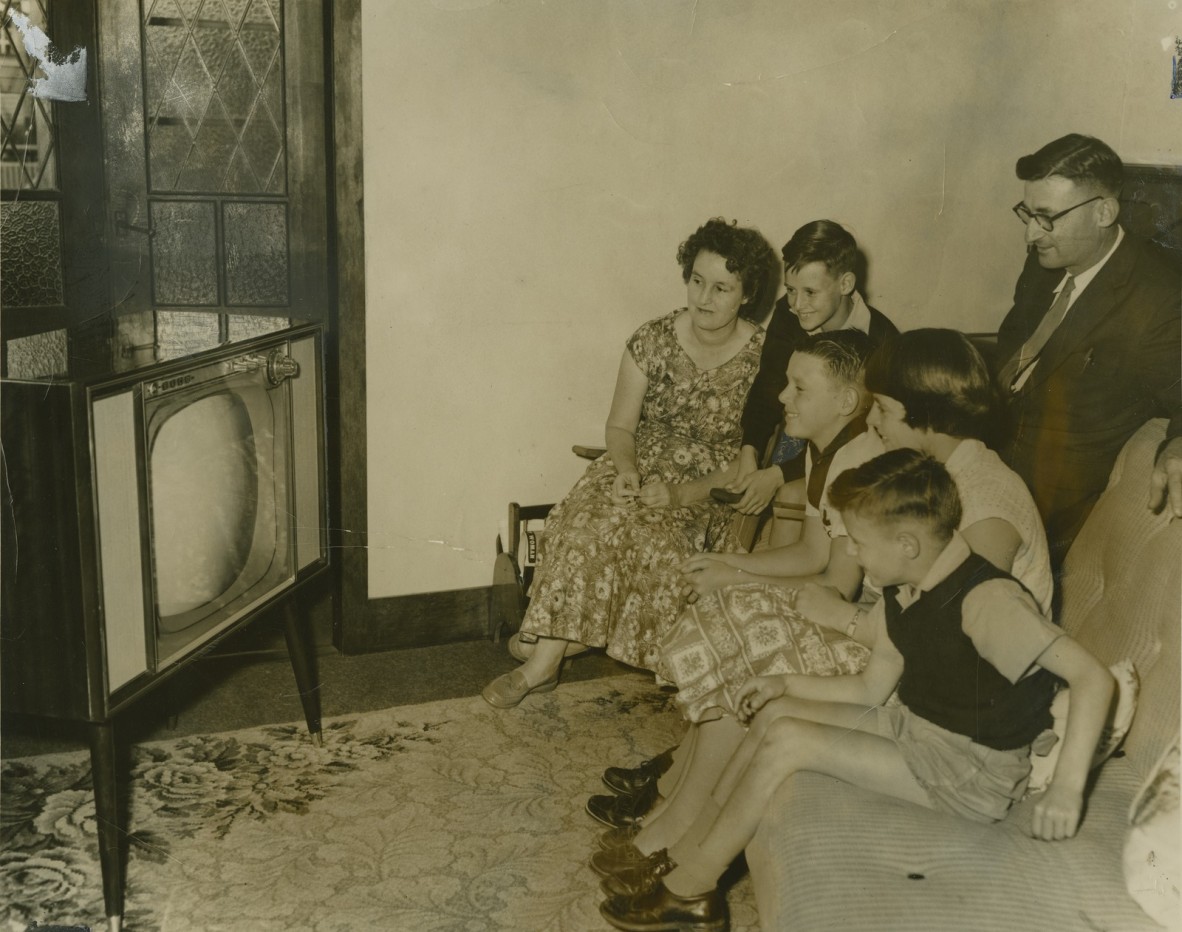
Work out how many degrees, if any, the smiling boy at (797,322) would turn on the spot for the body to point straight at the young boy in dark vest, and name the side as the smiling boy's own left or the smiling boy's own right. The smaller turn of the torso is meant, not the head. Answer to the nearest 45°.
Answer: approximately 45° to the smiling boy's own left

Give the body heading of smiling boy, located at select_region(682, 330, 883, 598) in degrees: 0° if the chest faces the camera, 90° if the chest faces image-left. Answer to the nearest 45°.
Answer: approximately 90°

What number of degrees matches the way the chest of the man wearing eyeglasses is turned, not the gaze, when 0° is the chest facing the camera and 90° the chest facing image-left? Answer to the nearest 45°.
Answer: approximately 45°

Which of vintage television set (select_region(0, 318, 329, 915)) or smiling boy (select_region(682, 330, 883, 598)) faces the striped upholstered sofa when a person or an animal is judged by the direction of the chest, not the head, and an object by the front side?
the vintage television set

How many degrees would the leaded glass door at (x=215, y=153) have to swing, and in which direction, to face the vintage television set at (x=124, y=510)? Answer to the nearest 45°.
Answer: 0° — it already faces it

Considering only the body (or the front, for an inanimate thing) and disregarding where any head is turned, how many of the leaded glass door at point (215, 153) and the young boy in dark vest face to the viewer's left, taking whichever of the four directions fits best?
1

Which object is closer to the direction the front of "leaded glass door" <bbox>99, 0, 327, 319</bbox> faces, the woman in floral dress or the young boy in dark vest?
the young boy in dark vest

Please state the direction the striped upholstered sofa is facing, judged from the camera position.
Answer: facing to the left of the viewer
